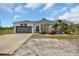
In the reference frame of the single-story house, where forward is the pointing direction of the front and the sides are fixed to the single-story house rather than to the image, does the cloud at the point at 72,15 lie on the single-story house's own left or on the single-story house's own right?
on the single-story house's own left

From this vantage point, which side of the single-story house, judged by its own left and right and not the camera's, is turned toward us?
front
